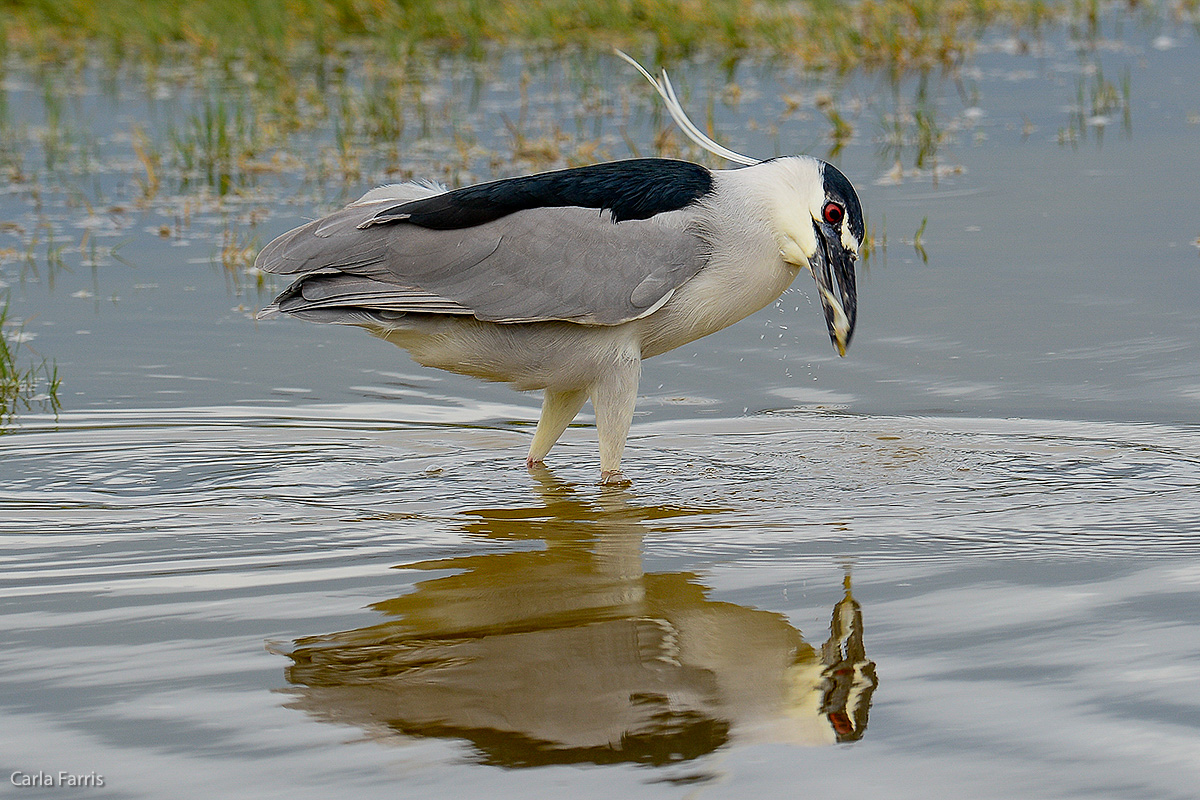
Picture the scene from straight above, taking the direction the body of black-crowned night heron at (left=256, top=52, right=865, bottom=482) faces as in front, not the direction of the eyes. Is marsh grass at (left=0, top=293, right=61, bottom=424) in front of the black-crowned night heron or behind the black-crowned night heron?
behind

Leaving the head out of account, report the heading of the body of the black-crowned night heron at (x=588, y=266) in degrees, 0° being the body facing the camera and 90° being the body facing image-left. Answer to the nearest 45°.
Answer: approximately 270°
